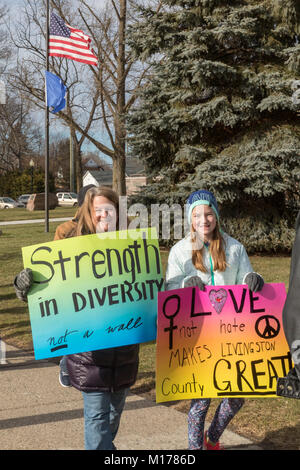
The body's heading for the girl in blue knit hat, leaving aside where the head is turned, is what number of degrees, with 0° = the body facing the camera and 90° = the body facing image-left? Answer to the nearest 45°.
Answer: approximately 0°

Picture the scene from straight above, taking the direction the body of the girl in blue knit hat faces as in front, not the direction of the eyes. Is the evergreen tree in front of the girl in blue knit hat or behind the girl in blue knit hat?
behind

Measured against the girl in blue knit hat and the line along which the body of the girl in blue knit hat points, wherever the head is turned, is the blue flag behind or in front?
behind

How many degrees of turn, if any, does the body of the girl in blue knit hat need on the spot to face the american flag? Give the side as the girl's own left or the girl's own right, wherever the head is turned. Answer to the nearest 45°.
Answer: approximately 180°

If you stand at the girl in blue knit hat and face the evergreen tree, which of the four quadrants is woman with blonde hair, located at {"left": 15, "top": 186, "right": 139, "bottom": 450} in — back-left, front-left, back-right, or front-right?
back-left

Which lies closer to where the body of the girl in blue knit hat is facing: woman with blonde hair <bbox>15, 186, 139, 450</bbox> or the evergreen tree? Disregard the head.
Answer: the woman with blonde hair

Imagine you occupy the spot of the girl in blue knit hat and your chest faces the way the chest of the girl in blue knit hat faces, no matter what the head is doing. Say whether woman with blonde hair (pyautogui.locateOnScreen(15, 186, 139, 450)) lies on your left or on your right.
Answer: on your right
